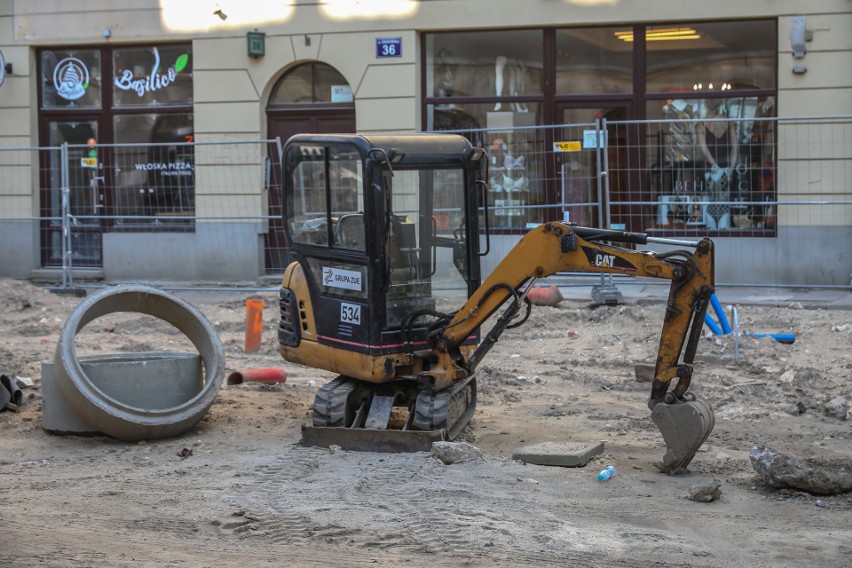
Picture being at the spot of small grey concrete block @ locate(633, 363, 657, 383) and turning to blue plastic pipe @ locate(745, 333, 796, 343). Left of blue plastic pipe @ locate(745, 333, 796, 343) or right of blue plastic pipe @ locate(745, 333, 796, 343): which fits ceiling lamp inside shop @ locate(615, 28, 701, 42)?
left

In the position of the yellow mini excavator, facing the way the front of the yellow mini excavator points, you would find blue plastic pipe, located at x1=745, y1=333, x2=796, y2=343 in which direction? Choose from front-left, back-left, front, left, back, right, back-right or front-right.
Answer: left

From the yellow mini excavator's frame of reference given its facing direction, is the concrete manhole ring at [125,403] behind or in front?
behind

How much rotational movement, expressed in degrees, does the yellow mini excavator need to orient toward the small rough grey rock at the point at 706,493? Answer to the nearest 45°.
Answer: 0° — it already faces it

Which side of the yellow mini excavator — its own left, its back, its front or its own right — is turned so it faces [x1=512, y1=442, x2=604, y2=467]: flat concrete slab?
front

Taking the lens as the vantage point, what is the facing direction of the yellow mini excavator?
facing the viewer and to the right of the viewer

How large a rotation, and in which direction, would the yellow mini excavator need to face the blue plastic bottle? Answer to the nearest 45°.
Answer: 0° — it already faces it

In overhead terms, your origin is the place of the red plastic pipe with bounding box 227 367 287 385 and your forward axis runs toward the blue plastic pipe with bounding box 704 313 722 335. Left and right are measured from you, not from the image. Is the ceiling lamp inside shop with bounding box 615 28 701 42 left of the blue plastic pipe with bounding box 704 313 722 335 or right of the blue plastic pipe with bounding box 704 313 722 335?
left

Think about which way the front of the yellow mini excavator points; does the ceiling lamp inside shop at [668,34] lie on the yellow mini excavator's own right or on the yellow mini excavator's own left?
on the yellow mini excavator's own left

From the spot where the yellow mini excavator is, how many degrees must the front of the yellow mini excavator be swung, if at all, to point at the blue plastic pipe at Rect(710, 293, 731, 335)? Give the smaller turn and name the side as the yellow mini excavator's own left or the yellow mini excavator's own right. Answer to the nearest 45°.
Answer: approximately 90° to the yellow mini excavator's own left

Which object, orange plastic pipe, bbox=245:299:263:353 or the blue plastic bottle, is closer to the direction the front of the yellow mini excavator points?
the blue plastic bottle

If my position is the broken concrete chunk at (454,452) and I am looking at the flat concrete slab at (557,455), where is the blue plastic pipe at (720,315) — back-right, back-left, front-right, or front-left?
front-left

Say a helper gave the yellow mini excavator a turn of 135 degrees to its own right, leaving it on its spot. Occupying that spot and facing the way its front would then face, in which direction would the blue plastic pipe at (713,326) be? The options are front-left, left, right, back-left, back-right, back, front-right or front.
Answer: back-right
